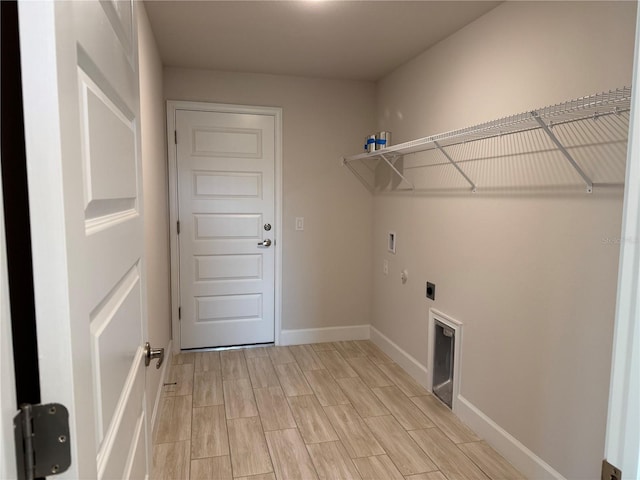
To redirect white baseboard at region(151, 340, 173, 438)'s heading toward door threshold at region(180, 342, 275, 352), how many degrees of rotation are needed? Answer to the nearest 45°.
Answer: approximately 45° to its left

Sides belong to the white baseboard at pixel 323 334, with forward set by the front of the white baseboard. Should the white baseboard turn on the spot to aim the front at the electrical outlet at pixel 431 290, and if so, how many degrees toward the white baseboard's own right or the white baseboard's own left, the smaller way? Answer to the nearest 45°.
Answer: approximately 45° to the white baseboard's own left

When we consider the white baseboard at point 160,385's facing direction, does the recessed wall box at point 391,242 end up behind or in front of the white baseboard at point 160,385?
in front

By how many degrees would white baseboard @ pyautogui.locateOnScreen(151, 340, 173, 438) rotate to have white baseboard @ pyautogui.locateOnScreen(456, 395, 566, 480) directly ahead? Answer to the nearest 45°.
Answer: approximately 45° to its right

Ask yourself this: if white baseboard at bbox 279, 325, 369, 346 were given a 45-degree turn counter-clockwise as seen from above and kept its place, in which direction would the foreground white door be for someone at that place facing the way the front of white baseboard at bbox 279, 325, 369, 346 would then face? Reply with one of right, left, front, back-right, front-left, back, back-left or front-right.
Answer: front-right

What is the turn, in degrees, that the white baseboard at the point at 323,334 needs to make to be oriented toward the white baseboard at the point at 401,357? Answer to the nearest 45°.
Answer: approximately 45° to its left

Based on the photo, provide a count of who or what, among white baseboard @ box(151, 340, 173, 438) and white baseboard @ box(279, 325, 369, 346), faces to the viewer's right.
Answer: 1

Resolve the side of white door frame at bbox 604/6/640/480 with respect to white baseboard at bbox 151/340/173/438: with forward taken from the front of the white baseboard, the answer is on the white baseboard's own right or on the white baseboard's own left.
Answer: on the white baseboard's own right

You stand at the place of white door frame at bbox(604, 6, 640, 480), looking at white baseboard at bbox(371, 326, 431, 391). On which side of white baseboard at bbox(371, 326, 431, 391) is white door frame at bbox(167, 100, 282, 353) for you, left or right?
left

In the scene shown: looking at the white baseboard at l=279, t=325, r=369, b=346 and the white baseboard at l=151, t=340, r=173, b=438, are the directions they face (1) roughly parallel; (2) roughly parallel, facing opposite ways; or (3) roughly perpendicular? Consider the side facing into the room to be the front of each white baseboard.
roughly perpendicular

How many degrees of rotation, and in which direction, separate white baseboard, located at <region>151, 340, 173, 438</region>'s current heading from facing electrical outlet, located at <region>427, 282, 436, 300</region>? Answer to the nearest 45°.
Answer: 0° — it already faces it

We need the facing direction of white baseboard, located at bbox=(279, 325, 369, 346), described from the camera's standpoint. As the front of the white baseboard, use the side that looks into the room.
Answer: facing the viewer

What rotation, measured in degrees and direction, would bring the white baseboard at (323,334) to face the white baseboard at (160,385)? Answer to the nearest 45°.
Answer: approximately 45° to its right

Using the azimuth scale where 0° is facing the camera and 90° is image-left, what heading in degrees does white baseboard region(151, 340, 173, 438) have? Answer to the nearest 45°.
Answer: approximately 270°
